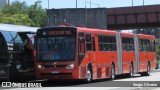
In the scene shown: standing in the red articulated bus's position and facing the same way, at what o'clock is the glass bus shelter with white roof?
The glass bus shelter with white roof is roughly at 2 o'clock from the red articulated bus.

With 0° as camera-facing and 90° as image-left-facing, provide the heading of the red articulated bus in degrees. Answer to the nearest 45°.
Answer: approximately 45°
